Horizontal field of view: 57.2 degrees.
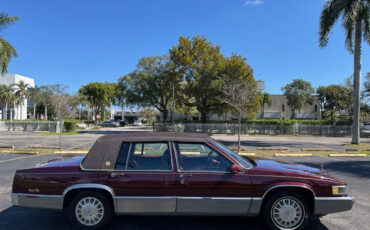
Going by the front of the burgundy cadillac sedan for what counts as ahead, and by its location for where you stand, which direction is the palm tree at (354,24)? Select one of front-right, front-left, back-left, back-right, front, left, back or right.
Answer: front-left

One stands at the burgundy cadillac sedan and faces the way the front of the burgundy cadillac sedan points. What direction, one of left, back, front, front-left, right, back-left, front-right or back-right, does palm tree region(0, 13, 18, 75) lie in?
back-left

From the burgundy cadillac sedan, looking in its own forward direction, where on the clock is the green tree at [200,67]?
The green tree is roughly at 9 o'clock from the burgundy cadillac sedan.

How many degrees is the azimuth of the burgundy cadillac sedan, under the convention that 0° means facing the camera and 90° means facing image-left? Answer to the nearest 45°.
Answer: approximately 270°

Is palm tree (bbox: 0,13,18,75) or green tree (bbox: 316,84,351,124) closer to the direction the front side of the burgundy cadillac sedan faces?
the green tree

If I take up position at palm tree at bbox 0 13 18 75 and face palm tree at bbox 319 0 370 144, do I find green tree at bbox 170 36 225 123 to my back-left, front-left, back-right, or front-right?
front-left

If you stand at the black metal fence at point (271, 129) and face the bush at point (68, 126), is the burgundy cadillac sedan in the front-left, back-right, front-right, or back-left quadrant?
front-left

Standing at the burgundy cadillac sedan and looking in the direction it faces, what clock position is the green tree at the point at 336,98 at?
The green tree is roughly at 10 o'clock from the burgundy cadillac sedan.
